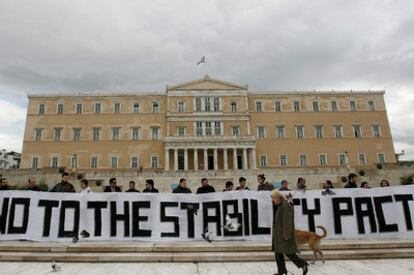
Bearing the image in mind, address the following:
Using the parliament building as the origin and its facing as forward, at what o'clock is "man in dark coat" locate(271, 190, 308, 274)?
The man in dark coat is roughly at 12 o'clock from the parliament building.

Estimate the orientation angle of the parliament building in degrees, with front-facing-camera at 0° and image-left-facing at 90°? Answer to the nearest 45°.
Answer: approximately 0°

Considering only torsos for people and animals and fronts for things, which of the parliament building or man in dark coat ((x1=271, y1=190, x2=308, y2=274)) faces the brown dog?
the parliament building

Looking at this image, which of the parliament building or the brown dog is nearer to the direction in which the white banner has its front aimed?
the brown dog

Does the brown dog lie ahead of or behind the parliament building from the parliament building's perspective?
ahead

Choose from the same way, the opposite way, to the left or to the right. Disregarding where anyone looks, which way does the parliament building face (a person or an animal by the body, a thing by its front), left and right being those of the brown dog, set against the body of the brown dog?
to the left
